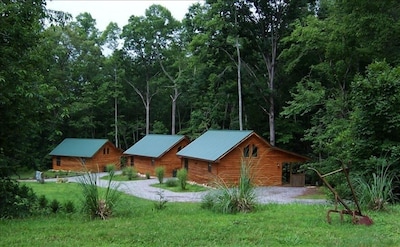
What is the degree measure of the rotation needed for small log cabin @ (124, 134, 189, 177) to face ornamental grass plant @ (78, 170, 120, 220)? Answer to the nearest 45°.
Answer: approximately 45° to its right

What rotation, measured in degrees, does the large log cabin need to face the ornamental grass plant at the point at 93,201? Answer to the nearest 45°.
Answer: approximately 45° to its right

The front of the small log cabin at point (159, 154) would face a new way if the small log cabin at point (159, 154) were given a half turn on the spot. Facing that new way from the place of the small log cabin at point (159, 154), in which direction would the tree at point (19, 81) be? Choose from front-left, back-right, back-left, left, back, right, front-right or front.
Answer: back-left

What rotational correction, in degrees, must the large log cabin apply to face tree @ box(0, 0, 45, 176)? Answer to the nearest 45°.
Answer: approximately 45° to its right

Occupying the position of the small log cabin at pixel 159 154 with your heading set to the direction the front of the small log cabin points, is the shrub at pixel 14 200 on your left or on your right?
on your right

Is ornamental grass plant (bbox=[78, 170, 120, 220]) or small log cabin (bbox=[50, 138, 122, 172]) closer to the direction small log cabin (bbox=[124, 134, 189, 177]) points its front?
the ornamental grass plant

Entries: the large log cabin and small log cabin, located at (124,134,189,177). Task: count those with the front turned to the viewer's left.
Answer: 0
